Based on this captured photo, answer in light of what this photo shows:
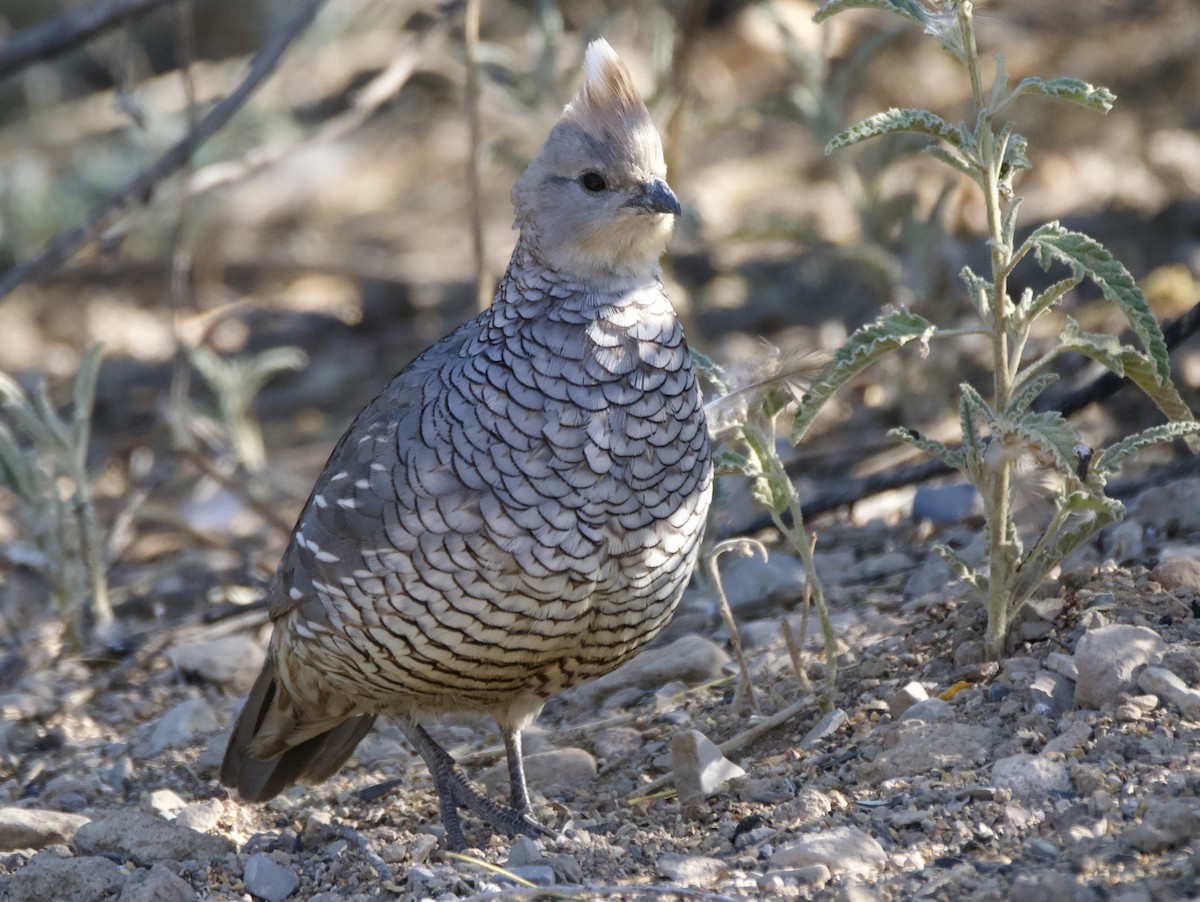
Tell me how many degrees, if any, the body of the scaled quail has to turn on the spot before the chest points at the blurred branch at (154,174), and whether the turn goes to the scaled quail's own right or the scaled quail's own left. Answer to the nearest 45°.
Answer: approximately 180°

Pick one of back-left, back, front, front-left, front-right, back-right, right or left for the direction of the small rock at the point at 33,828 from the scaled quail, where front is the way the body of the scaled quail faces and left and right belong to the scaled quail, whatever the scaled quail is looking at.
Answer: back-right

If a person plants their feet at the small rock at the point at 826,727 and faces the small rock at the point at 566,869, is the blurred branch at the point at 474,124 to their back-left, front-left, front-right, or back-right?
back-right

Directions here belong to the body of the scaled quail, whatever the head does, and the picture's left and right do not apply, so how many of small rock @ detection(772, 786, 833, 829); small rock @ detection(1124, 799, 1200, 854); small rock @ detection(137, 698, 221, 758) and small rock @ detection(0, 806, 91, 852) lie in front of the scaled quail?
2

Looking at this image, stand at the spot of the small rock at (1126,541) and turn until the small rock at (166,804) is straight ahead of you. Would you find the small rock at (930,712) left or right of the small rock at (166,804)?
left

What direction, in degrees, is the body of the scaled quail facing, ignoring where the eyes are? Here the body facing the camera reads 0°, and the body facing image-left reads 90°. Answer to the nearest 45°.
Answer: approximately 315°

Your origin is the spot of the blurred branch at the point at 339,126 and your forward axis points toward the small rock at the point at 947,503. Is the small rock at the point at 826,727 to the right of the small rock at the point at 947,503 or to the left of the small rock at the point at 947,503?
right

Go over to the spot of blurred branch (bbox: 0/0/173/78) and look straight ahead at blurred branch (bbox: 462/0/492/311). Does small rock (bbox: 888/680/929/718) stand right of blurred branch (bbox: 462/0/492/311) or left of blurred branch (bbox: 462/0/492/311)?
right

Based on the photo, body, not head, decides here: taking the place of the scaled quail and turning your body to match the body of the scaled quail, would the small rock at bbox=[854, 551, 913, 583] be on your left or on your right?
on your left

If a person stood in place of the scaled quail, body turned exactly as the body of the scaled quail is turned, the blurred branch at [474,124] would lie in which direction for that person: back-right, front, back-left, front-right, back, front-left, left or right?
back-left

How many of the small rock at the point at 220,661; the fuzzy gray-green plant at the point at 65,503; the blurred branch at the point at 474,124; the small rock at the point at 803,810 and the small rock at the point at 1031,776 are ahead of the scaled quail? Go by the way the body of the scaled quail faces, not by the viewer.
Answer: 2
